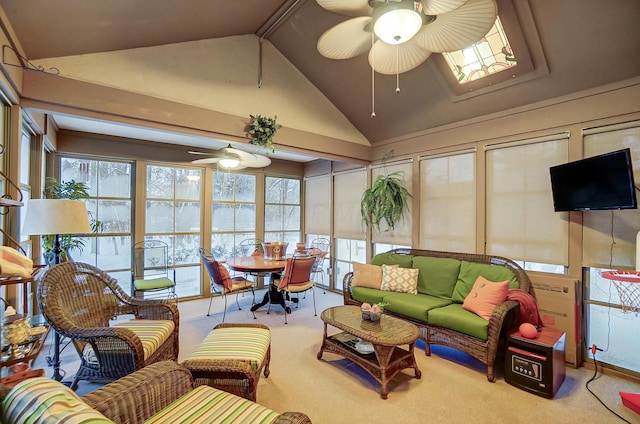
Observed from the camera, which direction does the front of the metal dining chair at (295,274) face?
facing away from the viewer and to the left of the viewer

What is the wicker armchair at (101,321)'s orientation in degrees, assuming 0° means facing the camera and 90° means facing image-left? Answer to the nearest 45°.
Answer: approximately 315°

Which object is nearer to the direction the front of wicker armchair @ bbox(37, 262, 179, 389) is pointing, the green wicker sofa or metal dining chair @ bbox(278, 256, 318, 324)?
the green wicker sofa

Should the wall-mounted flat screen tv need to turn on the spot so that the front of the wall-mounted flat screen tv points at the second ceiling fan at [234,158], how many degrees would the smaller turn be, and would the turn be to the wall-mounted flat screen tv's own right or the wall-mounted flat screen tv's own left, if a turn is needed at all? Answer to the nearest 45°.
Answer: approximately 45° to the wall-mounted flat screen tv's own right

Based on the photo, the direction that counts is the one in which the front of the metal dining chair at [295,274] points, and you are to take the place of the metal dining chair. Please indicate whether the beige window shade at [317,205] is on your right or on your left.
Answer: on your right

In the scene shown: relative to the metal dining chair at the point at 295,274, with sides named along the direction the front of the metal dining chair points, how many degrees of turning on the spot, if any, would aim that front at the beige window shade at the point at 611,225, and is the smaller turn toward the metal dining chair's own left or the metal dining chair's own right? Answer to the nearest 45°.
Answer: approximately 180°

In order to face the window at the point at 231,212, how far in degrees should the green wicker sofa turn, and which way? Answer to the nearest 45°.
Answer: approximately 45° to its right

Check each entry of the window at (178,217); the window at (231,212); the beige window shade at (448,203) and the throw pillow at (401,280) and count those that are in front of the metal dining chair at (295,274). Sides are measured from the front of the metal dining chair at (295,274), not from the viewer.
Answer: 2

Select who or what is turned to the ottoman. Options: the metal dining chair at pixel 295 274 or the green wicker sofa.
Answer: the green wicker sofa

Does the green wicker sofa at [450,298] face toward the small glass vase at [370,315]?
yes

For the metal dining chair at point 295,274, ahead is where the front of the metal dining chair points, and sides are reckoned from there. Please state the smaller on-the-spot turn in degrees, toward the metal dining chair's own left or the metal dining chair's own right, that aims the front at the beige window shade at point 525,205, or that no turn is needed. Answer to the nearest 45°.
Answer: approximately 135° to the metal dining chair's own right

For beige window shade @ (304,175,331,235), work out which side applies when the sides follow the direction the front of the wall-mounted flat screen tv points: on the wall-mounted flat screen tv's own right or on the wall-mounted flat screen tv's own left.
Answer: on the wall-mounted flat screen tv's own right

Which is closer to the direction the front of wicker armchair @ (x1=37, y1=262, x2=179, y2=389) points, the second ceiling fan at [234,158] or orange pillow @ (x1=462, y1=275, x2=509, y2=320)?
the orange pillow
